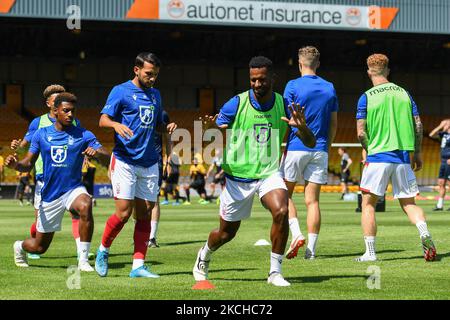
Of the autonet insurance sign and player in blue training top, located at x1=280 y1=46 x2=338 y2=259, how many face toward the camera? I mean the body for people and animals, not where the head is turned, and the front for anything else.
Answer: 1

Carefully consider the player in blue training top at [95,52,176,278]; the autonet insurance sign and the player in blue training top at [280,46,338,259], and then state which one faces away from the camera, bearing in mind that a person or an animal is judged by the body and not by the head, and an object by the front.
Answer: the player in blue training top at [280,46,338,259]

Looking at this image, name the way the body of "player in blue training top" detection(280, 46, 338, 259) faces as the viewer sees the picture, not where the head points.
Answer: away from the camera

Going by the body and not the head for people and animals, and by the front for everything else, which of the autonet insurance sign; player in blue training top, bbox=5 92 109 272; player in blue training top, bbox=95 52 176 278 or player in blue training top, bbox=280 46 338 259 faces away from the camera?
player in blue training top, bbox=280 46 338 259

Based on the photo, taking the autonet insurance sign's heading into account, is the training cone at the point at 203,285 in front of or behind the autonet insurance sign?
in front

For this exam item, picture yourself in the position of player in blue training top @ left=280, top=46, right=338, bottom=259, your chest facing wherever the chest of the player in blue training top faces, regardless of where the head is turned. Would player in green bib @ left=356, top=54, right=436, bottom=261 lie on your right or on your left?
on your right

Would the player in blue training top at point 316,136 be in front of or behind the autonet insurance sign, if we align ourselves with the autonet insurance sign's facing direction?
in front

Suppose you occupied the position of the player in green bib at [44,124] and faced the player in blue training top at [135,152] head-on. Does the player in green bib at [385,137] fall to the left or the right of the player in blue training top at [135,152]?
left

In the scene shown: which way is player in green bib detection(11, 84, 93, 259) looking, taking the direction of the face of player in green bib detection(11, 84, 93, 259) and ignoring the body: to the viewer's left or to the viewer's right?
to the viewer's right

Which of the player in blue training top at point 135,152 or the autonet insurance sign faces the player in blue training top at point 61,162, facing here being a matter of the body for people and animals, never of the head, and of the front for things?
the autonet insurance sign

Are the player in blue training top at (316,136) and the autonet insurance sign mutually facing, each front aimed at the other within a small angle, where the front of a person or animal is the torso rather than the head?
yes

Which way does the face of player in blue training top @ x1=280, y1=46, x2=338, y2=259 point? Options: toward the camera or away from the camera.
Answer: away from the camera

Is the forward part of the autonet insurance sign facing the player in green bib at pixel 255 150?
yes

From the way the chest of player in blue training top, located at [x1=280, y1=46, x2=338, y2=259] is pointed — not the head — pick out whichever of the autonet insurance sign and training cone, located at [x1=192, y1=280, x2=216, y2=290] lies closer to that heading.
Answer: the autonet insurance sign

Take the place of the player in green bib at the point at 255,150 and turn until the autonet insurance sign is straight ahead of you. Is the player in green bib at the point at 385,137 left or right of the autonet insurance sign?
right

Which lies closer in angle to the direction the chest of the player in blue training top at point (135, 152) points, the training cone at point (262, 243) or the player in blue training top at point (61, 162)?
the training cone
